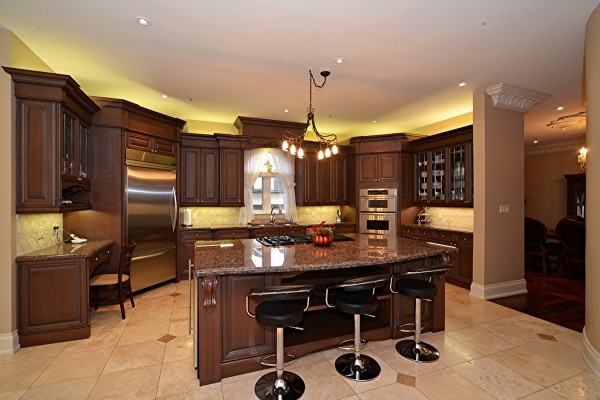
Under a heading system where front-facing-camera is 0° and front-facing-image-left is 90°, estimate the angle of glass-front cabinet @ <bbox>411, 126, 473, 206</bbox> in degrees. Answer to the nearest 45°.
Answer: approximately 45°

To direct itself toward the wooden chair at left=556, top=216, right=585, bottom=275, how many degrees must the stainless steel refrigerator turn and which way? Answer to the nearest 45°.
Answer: approximately 45° to its left

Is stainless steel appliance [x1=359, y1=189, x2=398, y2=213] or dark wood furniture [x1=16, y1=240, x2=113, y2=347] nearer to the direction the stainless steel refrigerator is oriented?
the stainless steel appliance

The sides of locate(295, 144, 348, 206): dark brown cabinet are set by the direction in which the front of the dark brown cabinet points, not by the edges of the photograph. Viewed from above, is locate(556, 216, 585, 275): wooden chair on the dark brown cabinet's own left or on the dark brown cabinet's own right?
on the dark brown cabinet's own left

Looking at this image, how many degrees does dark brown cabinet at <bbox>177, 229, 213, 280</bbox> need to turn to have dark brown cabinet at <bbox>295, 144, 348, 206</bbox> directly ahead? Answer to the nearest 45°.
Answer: approximately 90° to its left

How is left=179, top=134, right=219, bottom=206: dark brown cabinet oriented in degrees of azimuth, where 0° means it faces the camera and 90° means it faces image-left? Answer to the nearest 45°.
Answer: approximately 0°

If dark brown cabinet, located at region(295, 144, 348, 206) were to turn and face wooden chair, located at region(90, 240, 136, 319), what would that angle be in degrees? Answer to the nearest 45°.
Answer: approximately 45° to its right

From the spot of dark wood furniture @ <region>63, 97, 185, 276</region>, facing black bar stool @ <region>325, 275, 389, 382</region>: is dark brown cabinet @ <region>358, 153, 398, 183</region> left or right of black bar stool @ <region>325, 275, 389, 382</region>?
left

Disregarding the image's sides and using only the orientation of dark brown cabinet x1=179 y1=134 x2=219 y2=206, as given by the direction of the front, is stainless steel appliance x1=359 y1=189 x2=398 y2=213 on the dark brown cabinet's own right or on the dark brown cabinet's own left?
on the dark brown cabinet's own left

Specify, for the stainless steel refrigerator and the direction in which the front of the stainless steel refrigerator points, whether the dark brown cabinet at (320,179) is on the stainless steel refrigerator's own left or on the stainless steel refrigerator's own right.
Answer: on the stainless steel refrigerator's own left

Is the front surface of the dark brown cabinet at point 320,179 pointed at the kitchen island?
yes
